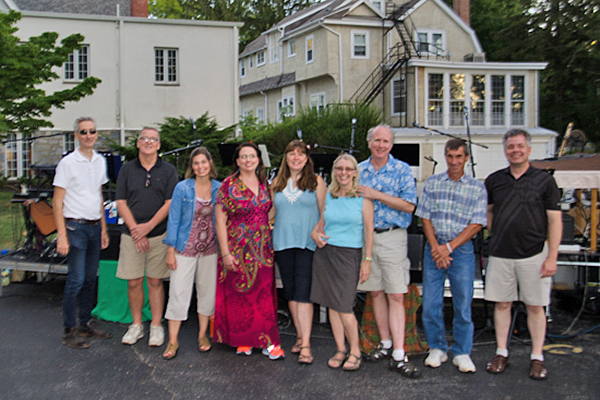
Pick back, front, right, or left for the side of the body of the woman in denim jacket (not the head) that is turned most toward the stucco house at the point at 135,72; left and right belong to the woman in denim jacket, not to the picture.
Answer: back

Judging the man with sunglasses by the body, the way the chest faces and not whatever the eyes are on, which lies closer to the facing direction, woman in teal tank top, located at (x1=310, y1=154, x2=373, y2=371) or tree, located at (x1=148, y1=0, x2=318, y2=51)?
the woman in teal tank top

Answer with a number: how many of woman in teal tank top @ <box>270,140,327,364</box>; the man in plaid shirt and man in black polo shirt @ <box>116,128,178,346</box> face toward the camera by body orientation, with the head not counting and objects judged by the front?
3

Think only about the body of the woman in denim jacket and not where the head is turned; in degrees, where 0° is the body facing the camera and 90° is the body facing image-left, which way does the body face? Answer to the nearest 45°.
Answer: approximately 0°

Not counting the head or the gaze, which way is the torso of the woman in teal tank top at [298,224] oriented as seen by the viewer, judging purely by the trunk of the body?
toward the camera

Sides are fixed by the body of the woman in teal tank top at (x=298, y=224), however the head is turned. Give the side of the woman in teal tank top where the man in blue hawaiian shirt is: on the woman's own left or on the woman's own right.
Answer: on the woman's own left

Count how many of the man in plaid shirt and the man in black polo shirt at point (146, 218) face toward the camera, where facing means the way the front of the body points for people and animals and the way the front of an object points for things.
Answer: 2

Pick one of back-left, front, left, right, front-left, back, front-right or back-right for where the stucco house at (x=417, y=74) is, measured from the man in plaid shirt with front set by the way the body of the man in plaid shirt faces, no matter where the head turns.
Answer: back

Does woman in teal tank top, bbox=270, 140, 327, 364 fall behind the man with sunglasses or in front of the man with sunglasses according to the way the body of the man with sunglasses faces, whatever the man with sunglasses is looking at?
in front

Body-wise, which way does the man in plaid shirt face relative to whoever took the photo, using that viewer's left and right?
facing the viewer

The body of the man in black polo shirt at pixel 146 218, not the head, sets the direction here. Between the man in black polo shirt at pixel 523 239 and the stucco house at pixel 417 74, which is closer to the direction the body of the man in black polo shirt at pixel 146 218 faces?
the man in black polo shirt
